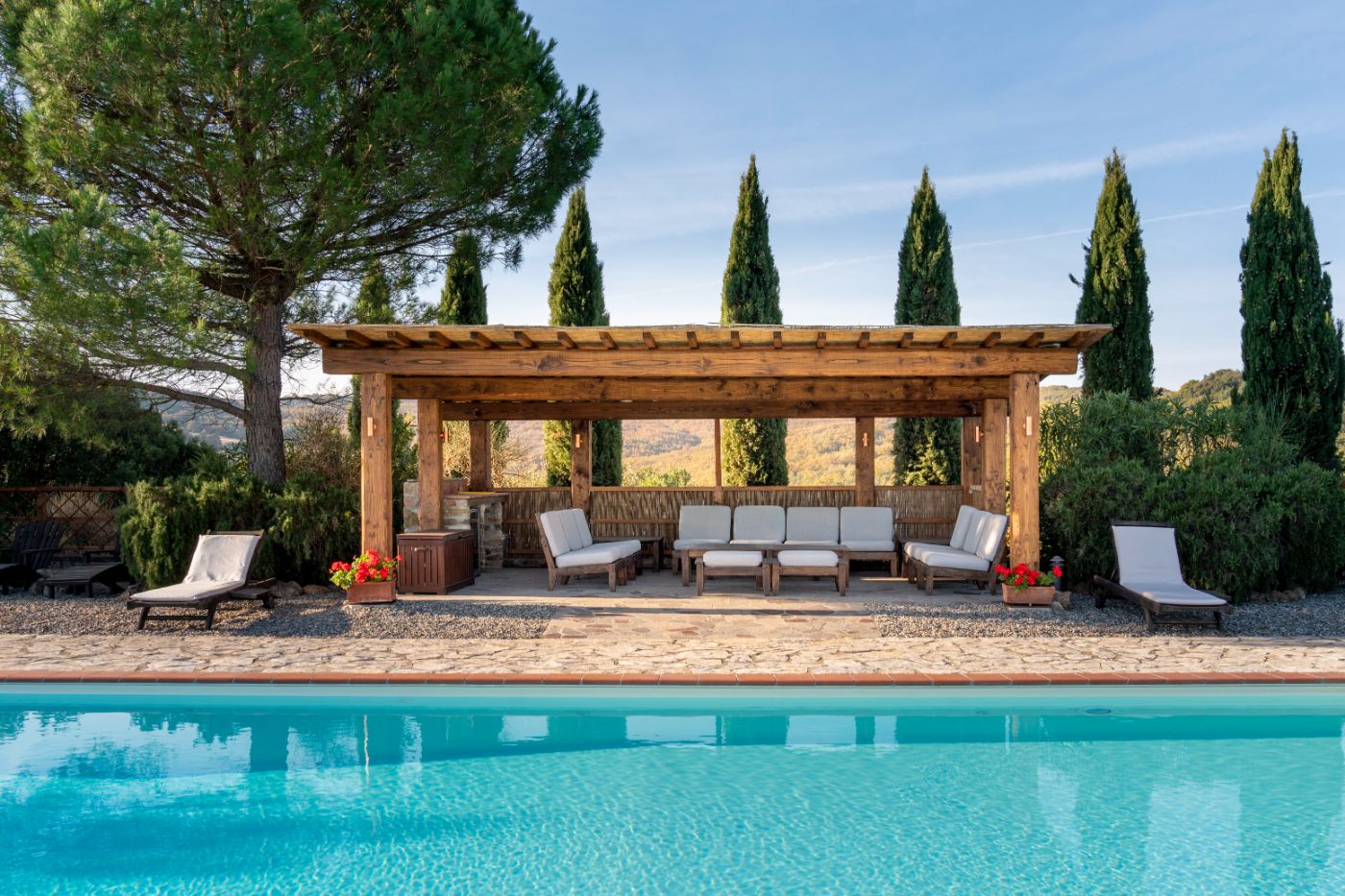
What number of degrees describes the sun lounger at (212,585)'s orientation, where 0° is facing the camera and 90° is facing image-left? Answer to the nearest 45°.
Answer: approximately 45°

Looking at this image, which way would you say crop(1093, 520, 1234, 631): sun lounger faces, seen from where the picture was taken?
facing the viewer and to the right of the viewer

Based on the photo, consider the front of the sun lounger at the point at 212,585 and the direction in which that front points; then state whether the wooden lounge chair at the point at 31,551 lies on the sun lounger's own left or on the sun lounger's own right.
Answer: on the sun lounger's own right

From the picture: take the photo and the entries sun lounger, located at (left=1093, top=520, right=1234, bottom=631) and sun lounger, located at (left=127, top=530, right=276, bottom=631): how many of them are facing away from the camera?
0

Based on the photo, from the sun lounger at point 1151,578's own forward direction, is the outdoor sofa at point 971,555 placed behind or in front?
behind

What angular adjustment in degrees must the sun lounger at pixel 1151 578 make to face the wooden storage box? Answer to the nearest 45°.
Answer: approximately 135° to its right

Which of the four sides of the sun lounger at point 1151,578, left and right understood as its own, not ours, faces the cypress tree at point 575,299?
back

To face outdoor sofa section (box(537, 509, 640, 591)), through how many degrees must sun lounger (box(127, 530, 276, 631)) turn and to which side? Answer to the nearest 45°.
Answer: approximately 135° to its left

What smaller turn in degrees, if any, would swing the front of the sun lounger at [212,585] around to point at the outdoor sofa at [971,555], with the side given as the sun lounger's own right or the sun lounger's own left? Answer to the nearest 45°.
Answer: approximately 135° to the sun lounger's own left

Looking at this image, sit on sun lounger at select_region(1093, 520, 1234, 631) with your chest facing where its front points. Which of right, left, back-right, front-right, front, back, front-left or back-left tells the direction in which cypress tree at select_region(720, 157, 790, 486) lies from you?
back

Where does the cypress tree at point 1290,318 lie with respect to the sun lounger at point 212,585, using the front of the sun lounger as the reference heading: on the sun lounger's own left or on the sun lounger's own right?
on the sun lounger's own left

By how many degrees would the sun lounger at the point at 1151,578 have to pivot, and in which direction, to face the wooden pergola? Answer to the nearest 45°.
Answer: approximately 135° to its right

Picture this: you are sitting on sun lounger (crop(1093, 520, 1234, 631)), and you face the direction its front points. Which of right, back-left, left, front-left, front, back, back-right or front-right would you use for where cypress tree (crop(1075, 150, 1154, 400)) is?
back-left

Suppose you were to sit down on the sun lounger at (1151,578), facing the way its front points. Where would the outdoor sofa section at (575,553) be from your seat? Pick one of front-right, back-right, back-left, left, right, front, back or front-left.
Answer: back-right
